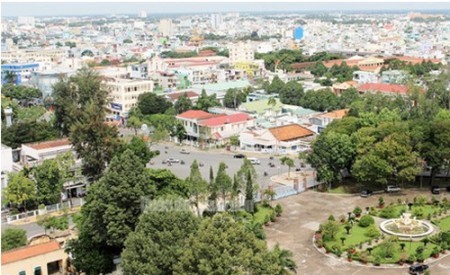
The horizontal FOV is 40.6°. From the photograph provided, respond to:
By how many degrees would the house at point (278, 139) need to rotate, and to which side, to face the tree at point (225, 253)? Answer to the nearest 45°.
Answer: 0° — it already faces it

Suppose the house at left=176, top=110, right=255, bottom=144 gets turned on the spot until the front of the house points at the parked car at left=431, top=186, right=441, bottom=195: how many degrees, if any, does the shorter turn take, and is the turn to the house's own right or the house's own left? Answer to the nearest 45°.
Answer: approximately 90° to the house's own left

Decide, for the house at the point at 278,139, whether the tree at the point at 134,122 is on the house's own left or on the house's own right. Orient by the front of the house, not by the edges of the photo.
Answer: on the house's own right

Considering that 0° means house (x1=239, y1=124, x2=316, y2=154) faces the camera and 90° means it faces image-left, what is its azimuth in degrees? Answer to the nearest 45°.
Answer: approximately 0°

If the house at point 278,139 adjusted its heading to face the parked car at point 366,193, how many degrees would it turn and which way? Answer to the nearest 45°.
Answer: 0° — it already faces it

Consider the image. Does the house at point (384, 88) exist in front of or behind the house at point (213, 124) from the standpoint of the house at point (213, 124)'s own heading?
behind

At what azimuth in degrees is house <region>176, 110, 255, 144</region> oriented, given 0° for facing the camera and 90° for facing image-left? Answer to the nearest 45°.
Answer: approximately 45°

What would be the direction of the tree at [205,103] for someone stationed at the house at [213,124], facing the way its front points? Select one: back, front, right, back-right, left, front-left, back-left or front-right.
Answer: back-right

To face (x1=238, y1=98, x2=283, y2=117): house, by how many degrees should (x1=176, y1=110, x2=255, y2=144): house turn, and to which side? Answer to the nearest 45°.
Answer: approximately 180°

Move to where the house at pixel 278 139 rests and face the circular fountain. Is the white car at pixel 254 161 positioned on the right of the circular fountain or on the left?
right

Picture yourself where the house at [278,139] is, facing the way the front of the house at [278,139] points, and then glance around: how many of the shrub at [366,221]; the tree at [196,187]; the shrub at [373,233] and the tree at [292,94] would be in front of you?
3

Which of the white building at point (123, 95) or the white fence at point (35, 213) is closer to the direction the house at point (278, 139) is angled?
the white fence
